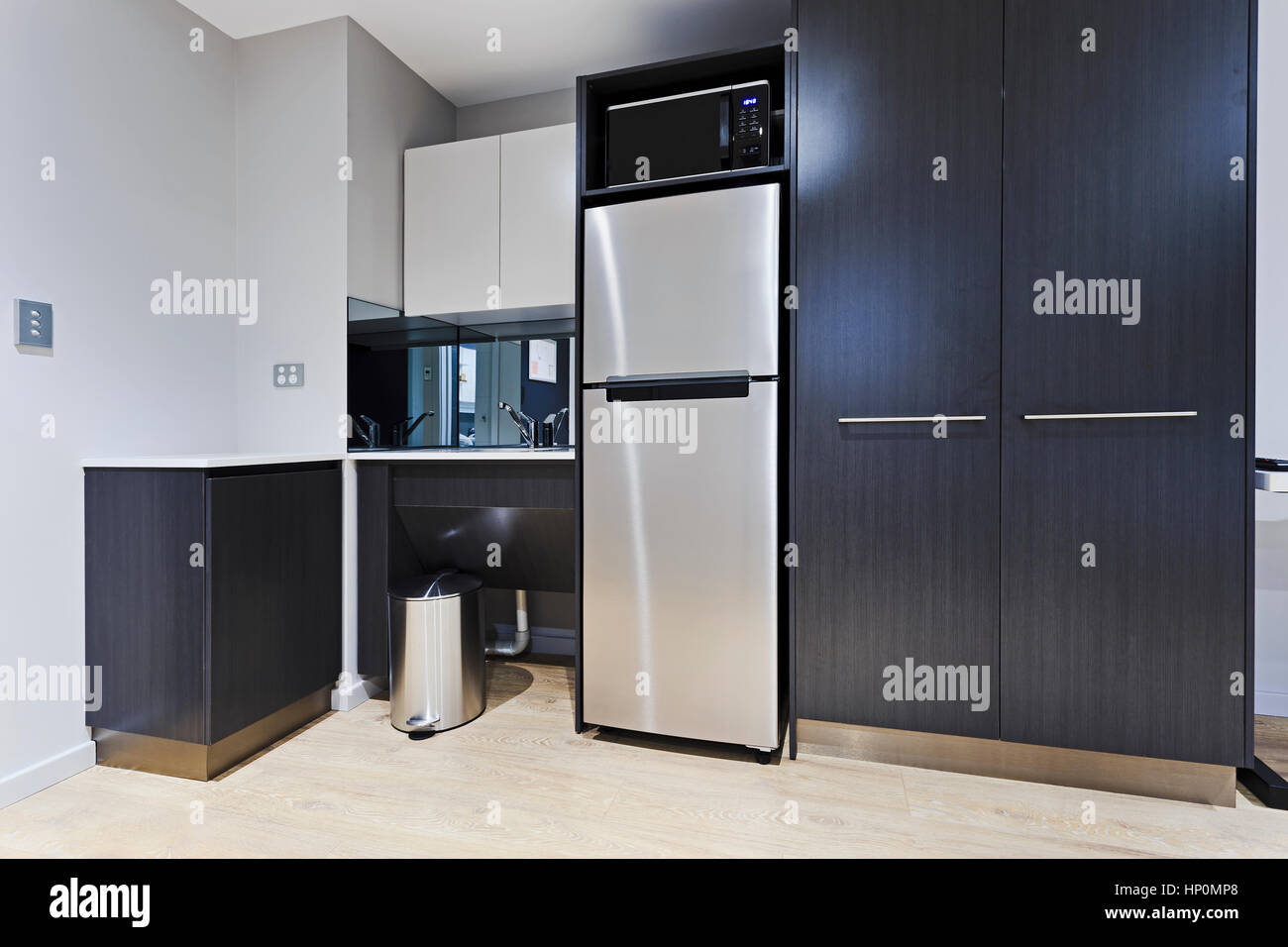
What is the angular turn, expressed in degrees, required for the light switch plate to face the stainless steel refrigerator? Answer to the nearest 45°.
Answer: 0° — it already faces it

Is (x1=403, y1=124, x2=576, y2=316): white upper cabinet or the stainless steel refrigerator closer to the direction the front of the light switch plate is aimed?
the stainless steel refrigerator

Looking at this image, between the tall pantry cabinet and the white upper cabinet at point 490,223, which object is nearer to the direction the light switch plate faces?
the tall pantry cabinet

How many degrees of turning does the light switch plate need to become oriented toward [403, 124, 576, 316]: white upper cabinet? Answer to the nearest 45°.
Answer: approximately 45° to its left

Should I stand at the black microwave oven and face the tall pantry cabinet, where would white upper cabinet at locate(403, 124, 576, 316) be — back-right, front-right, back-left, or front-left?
back-left
